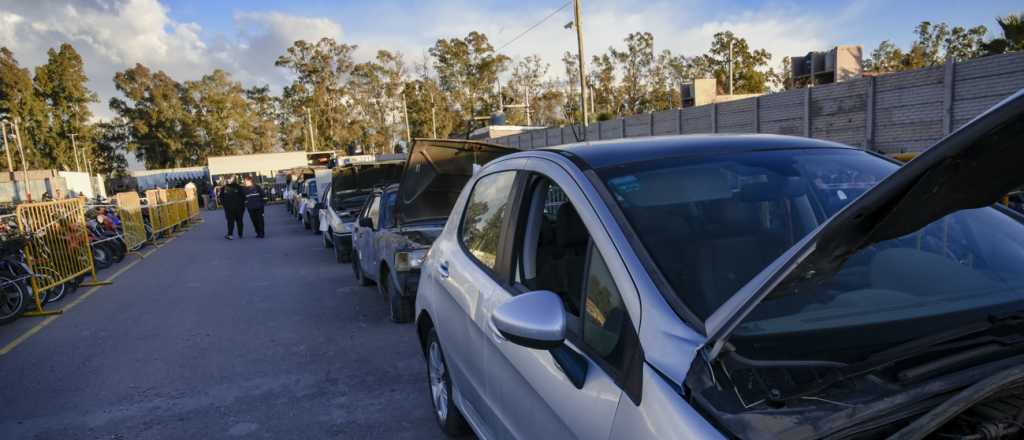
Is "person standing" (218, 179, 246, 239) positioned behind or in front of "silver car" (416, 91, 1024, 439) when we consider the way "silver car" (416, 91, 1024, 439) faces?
behind

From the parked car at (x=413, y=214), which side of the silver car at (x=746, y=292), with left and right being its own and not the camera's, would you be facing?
back

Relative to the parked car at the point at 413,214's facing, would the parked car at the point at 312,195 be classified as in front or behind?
behind

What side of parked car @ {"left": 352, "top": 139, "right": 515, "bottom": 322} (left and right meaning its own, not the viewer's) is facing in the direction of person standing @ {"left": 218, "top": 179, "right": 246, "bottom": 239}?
back

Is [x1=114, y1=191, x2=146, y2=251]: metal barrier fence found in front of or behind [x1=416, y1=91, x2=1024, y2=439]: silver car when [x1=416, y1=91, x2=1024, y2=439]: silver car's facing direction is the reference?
behind

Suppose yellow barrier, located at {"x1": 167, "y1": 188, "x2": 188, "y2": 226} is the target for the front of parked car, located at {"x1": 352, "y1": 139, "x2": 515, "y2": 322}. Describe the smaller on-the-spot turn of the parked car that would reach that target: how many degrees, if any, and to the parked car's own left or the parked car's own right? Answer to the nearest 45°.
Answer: approximately 180°

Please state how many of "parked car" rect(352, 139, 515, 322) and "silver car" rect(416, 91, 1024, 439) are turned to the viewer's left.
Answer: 0

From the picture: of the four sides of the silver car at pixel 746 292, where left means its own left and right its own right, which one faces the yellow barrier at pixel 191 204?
back

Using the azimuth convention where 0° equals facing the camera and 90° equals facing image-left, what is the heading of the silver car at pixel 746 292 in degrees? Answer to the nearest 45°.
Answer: approximately 315°

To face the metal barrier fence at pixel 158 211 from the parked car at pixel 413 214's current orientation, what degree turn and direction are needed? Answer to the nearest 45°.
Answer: approximately 180°

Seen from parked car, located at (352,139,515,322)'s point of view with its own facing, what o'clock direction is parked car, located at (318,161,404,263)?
parked car, located at (318,161,404,263) is roughly at 7 o'clock from parked car, located at (352,139,515,322).

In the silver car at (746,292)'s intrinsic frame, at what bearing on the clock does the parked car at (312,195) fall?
The parked car is roughly at 6 o'clock from the silver car.

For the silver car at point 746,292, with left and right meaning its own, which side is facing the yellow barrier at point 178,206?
back
